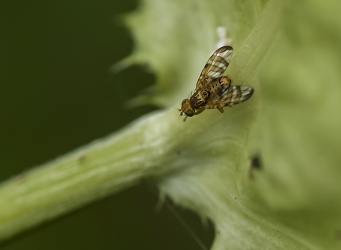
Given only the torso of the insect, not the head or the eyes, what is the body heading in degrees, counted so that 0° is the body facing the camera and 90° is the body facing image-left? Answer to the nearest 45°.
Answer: approximately 45°
